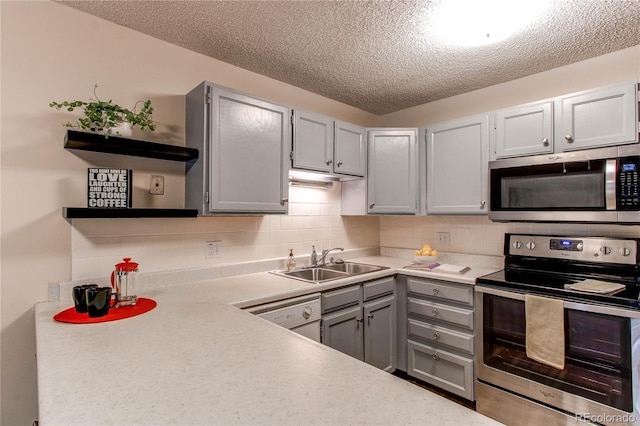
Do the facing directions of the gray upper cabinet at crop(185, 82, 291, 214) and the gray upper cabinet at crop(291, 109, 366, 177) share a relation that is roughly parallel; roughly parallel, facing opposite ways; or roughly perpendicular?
roughly parallel

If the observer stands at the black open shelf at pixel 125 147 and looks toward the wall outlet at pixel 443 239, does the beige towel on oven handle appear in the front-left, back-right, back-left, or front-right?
front-right

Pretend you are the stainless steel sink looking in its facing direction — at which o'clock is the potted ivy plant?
The potted ivy plant is roughly at 3 o'clock from the stainless steel sink.

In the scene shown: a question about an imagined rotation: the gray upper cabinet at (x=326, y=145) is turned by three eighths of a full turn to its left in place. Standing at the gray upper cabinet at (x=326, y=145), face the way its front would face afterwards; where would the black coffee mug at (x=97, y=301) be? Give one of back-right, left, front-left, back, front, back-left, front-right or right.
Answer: back-left

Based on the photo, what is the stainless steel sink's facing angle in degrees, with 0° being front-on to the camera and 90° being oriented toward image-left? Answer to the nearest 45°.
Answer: approximately 315°

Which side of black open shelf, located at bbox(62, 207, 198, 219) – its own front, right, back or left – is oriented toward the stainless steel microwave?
front

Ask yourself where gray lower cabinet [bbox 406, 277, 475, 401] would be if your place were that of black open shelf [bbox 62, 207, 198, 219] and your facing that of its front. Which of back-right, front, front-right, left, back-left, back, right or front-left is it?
front-left

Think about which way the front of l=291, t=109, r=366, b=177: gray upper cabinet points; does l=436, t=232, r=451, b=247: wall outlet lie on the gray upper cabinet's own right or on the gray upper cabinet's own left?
on the gray upper cabinet's own left

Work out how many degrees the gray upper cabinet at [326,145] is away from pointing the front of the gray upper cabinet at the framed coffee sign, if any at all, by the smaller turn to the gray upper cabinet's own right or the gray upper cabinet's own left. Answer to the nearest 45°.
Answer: approximately 90° to the gray upper cabinet's own right

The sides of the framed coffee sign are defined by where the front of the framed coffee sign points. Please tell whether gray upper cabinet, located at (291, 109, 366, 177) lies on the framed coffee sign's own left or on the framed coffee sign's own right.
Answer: on the framed coffee sign's own left

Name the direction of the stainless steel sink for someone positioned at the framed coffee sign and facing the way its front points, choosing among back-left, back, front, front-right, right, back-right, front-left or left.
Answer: left

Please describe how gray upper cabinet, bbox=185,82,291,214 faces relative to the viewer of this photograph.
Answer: facing the viewer and to the right of the viewer

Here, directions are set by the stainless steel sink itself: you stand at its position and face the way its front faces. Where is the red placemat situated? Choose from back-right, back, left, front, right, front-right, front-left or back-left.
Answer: right

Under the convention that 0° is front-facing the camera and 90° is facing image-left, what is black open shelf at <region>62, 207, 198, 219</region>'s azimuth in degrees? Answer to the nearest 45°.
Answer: approximately 315°

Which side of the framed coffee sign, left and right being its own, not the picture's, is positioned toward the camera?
front

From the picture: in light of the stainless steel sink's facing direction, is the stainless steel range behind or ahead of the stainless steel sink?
ahead
